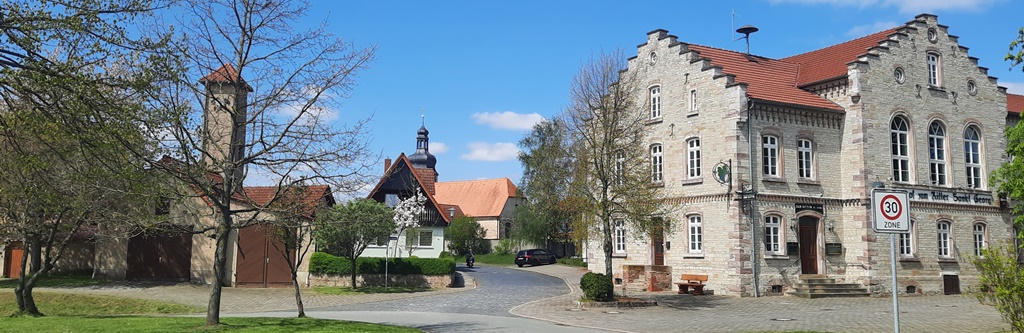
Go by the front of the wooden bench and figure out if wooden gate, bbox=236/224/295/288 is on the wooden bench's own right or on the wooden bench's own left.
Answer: on the wooden bench's own right

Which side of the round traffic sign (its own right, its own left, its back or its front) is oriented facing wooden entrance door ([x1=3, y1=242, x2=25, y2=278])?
right

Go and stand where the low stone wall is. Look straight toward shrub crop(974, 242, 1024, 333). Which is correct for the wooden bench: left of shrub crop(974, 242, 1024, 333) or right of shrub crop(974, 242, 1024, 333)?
left

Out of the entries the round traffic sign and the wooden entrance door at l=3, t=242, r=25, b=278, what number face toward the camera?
2

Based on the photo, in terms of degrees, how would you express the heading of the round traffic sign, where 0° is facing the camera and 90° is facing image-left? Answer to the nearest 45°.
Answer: approximately 0°

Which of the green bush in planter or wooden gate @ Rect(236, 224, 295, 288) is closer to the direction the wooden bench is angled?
the green bush in planter

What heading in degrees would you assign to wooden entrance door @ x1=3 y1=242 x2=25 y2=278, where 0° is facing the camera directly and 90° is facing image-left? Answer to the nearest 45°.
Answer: approximately 0°
